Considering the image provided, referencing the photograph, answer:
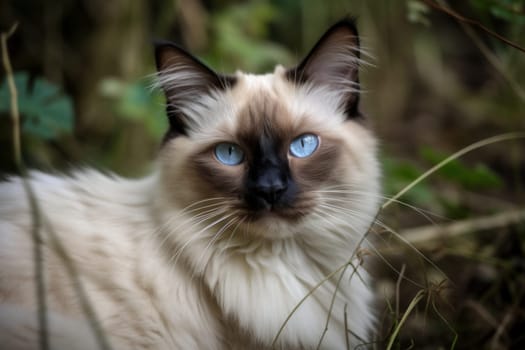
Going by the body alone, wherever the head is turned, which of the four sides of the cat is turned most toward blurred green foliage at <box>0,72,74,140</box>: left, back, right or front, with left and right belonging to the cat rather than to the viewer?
back

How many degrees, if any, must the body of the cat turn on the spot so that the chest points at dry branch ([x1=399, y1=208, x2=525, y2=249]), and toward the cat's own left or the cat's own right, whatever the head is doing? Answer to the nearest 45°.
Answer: approximately 90° to the cat's own left

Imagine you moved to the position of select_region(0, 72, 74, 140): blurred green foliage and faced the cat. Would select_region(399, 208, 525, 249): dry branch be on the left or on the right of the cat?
left
